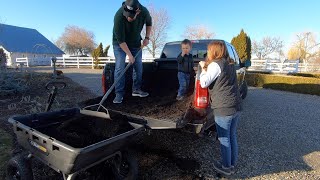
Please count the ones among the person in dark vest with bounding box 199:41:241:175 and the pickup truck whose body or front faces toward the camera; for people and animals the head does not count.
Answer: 0

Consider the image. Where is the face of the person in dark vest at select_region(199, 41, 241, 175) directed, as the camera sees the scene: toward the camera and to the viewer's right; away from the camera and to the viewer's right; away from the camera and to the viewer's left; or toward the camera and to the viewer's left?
away from the camera and to the viewer's left

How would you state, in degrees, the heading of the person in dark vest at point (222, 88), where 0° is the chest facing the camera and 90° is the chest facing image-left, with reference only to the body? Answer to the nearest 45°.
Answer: approximately 135°

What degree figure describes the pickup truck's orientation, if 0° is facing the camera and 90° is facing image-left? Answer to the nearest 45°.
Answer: approximately 225°

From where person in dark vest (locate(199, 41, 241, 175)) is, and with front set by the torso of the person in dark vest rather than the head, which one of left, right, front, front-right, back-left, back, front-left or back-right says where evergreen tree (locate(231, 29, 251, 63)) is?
front-right

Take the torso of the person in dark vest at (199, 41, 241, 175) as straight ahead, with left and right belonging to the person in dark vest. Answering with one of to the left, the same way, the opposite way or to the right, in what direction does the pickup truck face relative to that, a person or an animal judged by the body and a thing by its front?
to the right

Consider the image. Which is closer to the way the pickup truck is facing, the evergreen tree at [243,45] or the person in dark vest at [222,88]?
the evergreen tree

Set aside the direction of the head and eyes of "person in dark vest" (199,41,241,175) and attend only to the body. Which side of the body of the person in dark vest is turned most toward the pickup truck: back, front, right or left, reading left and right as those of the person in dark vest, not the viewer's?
front

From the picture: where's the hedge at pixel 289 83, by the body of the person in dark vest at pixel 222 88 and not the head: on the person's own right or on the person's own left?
on the person's own right

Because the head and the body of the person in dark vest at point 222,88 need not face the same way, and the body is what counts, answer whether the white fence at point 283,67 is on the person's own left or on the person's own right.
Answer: on the person's own right

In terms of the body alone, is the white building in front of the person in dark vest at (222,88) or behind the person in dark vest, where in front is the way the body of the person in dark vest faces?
in front

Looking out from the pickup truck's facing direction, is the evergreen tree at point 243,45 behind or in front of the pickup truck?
in front
